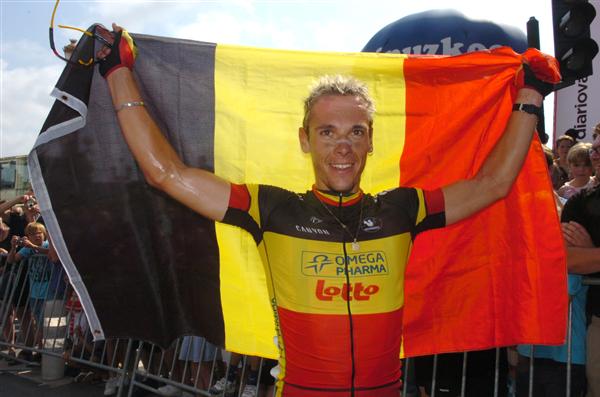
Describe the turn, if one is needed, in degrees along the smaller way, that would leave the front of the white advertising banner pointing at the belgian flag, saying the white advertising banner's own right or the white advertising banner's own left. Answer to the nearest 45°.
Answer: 0° — it already faces it

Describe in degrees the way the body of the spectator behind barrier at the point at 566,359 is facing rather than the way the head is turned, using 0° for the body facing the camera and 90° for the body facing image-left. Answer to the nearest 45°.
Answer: approximately 45°

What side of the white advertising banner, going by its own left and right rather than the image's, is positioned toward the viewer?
front

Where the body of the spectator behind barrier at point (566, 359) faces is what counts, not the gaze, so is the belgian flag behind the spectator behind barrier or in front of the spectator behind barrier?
in front

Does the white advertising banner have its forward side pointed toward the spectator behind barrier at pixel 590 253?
yes

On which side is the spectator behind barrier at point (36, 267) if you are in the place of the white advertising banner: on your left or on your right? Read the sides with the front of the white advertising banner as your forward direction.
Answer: on your right

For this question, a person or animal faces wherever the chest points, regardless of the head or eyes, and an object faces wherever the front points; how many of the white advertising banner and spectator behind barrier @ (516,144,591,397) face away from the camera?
0

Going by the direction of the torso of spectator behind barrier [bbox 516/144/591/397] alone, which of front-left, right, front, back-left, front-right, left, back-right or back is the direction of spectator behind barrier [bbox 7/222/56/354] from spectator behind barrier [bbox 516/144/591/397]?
front-right

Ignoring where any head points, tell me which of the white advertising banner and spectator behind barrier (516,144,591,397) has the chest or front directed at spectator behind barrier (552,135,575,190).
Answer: the white advertising banner

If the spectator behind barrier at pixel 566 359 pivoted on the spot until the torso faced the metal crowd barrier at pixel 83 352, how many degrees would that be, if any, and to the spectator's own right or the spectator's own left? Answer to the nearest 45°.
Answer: approximately 45° to the spectator's own right

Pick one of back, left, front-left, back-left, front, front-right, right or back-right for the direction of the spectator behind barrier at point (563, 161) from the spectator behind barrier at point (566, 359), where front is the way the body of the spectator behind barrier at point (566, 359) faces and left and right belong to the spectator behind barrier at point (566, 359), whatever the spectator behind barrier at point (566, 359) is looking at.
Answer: back-right
